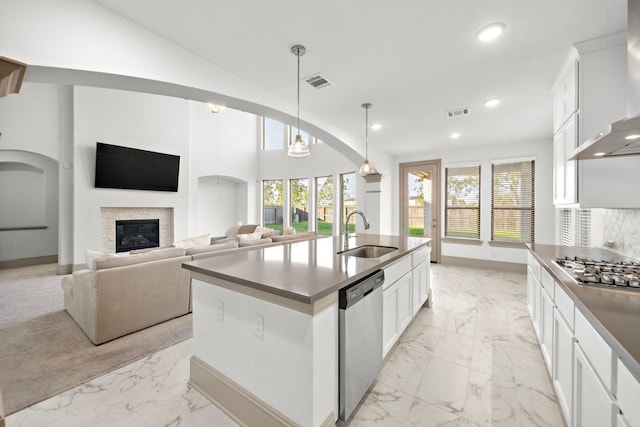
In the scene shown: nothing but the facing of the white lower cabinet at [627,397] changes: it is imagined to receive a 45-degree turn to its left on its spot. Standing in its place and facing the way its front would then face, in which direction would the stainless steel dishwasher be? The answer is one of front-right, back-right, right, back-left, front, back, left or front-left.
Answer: front-right

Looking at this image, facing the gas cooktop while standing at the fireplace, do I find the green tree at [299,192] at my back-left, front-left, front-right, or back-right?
back-left

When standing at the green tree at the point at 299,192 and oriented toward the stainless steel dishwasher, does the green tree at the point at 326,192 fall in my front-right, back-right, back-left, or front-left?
front-left

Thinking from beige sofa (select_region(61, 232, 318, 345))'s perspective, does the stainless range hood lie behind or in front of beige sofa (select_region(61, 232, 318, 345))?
behind

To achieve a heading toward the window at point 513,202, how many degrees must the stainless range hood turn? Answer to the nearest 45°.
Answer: approximately 90° to its right

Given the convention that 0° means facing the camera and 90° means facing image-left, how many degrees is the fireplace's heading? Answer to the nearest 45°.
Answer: approximately 315°

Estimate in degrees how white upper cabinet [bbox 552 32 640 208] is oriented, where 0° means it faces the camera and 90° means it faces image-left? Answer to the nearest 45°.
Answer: approximately 90°

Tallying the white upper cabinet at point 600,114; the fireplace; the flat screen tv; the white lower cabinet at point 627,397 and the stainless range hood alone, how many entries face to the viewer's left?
3

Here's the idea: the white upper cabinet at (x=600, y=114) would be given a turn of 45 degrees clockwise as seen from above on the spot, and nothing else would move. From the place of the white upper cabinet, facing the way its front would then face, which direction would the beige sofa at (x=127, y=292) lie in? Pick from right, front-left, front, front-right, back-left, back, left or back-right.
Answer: left

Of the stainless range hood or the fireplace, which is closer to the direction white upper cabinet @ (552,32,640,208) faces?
the fireplace

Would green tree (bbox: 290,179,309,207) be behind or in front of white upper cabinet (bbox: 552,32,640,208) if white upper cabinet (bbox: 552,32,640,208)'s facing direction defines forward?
in front

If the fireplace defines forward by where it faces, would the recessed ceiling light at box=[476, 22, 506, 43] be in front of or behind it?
in front

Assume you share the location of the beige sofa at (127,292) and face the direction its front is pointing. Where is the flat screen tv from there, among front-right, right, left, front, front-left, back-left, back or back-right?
front-right

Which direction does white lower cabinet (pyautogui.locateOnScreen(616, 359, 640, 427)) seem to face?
to the viewer's left

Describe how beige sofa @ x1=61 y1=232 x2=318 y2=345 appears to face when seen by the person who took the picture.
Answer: facing away from the viewer and to the left of the viewer

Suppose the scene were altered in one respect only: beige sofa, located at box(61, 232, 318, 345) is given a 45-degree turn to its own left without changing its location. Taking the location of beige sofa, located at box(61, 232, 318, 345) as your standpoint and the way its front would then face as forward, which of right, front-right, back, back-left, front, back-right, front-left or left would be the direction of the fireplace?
right

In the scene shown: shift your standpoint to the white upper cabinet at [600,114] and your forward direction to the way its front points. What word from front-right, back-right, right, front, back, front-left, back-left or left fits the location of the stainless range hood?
left

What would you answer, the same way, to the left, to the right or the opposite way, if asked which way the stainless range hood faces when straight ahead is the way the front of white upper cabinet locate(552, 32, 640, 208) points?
the same way

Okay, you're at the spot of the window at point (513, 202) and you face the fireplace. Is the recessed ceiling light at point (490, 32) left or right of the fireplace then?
left

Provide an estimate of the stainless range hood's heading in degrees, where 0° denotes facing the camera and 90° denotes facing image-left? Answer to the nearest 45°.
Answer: approximately 90°
